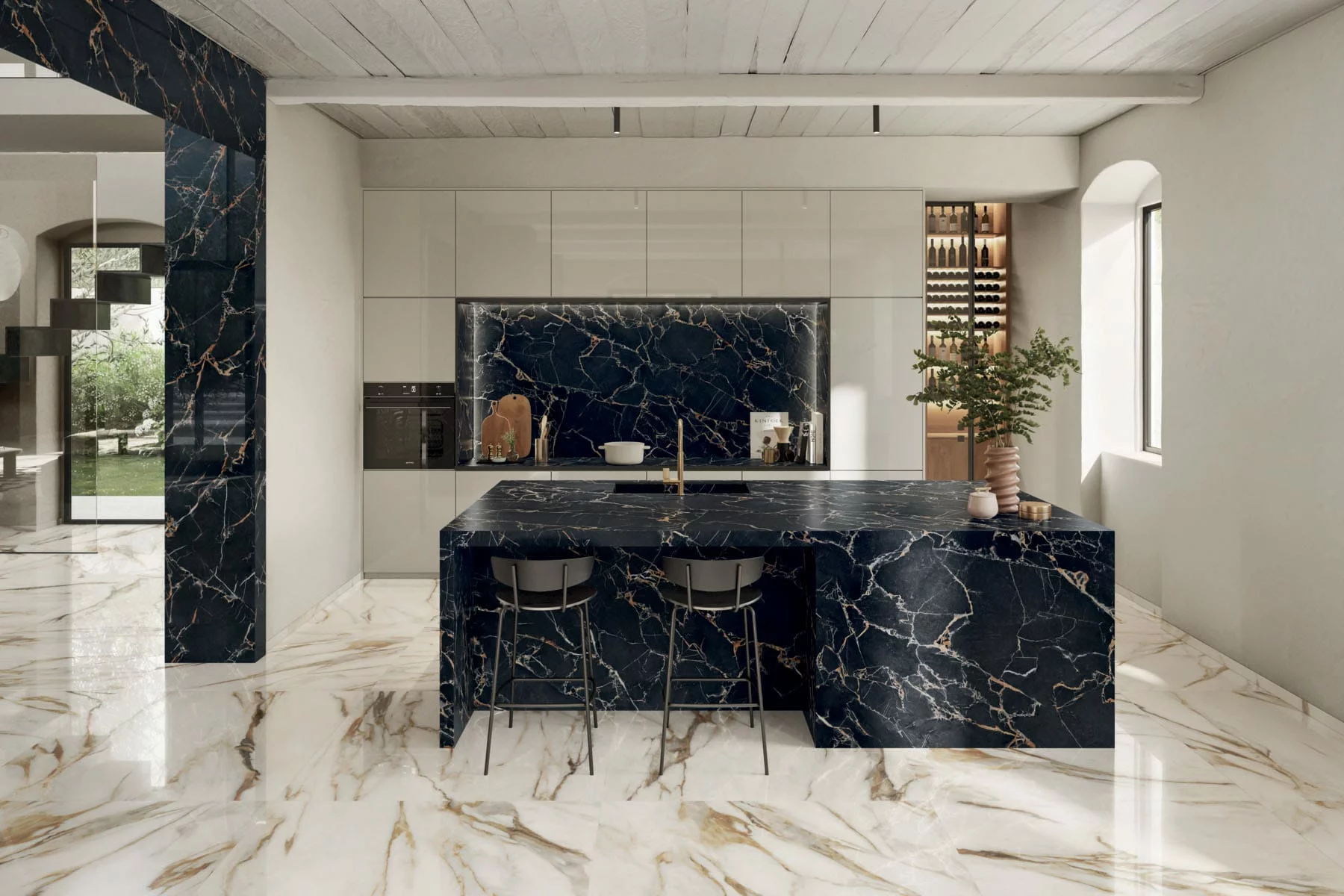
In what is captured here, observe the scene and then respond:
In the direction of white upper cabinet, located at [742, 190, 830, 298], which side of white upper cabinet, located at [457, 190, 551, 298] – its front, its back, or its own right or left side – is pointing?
left

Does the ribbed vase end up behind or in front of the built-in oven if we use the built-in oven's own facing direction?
in front

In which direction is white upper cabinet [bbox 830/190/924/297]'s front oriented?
toward the camera

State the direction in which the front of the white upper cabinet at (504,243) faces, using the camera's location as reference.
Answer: facing the viewer

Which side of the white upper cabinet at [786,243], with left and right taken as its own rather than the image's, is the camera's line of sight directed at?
front

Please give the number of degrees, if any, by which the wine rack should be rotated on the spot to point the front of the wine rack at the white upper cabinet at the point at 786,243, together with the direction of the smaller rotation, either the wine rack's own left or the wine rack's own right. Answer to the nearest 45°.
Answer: approximately 45° to the wine rack's own right

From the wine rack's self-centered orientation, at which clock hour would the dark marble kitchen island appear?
The dark marble kitchen island is roughly at 12 o'clock from the wine rack.

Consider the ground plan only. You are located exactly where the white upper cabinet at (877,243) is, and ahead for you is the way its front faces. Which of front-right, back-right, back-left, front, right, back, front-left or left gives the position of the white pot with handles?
right

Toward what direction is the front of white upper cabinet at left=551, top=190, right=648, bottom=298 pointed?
toward the camera
